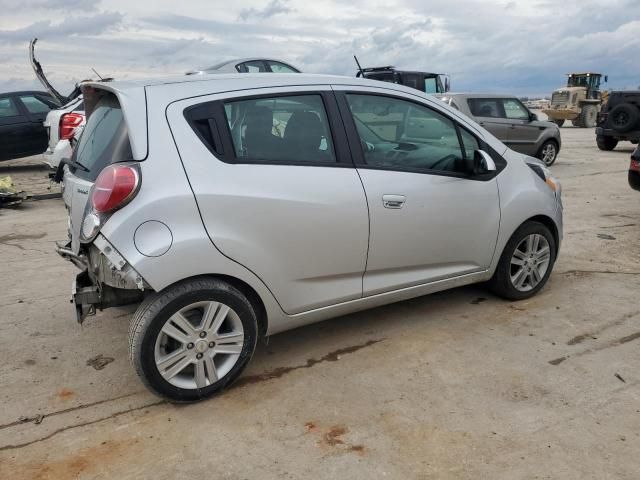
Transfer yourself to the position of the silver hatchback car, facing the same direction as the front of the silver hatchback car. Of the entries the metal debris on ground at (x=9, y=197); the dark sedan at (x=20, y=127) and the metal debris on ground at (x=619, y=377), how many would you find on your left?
2

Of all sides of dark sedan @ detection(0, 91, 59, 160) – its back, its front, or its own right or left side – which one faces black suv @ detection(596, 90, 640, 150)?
back

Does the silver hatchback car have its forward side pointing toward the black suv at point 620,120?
yes

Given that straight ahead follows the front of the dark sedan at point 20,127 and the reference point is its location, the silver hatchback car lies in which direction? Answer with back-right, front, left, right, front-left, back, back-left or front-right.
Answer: left

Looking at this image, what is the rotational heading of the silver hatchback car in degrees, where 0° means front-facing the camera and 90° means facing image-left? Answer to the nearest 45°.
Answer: approximately 225°

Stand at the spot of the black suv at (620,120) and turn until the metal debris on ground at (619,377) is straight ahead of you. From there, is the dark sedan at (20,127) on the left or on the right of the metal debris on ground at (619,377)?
right

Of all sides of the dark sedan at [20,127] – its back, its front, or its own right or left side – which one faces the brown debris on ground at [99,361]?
left

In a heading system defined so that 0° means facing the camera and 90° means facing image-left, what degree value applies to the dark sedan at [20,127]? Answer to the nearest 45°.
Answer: approximately 90°

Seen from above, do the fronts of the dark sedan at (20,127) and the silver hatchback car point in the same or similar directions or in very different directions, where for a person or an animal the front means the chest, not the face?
very different directions

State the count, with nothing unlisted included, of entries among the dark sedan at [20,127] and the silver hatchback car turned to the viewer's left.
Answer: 1

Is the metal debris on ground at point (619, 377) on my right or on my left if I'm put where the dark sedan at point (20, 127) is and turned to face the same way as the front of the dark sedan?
on my left

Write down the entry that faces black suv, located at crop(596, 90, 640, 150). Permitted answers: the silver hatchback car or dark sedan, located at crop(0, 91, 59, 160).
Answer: the silver hatchback car

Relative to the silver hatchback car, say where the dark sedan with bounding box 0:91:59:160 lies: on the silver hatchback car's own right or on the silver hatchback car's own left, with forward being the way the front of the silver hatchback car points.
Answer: on the silver hatchback car's own left

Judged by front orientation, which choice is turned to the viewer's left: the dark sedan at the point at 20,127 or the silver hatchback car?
the dark sedan
